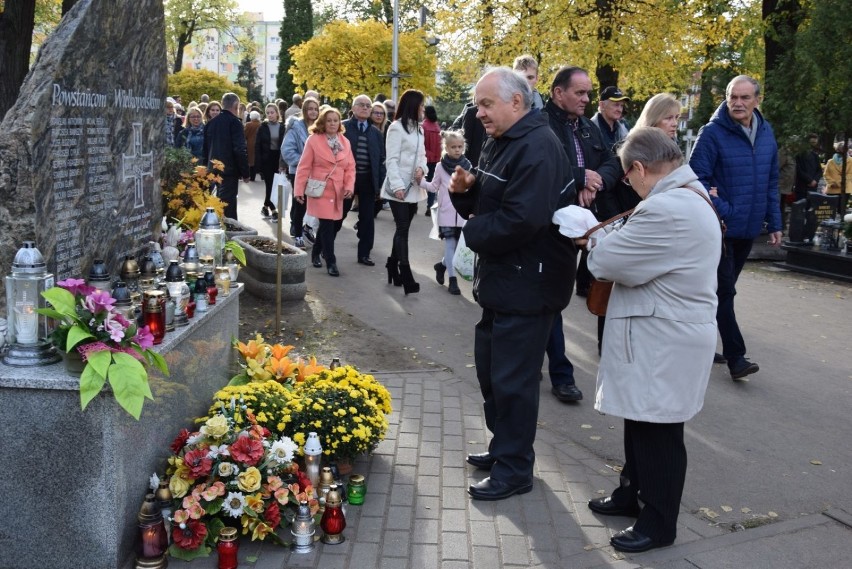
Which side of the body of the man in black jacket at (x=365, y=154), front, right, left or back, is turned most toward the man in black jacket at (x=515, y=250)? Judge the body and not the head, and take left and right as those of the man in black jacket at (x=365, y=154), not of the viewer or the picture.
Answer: front

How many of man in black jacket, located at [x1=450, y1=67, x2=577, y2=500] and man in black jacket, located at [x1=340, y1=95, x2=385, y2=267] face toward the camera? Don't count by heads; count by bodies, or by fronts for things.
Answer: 1

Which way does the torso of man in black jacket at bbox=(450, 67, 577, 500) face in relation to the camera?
to the viewer's left

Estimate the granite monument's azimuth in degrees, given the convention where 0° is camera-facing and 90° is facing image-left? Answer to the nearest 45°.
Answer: approximately 315°

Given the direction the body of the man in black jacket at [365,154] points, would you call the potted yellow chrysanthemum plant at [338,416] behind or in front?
in front

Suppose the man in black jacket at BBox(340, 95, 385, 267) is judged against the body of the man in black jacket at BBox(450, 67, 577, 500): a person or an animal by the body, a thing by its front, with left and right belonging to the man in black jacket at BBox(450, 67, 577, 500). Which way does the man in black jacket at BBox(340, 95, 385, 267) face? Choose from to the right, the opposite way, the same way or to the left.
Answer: to the left

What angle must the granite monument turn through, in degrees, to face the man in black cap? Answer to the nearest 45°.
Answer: approximately 90° to its left

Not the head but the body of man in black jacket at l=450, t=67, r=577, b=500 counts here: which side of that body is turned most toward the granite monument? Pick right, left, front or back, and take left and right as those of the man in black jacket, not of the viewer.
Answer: front

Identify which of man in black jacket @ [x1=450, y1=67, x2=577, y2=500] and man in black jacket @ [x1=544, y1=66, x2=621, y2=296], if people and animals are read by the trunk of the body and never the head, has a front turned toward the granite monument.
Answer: man in black jacket @ [x1=450, y1=67, x2=577, y2=500]

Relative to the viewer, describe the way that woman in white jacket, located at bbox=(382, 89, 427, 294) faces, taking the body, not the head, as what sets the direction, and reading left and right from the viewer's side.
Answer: facing the viewer and to the right of the viewer

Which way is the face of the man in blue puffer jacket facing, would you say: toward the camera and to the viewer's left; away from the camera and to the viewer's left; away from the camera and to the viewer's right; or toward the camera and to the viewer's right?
toward the camera and to the viewer's left

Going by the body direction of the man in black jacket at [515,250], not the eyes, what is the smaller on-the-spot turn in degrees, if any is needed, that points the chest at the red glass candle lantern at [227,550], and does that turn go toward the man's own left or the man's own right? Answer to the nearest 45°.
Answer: approximately 45° to the man's own left
